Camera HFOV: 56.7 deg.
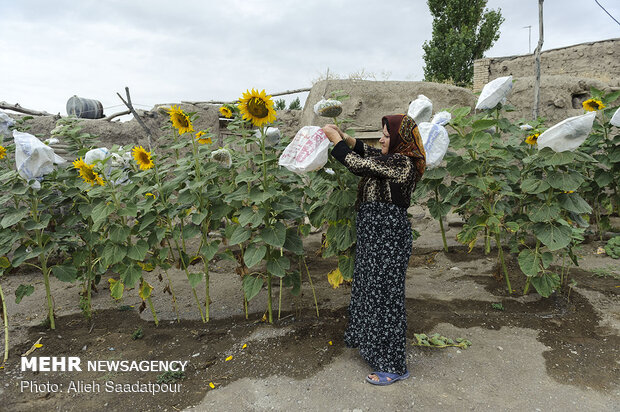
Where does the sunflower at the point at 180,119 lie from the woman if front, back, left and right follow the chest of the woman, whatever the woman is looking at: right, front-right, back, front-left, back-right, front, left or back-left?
front

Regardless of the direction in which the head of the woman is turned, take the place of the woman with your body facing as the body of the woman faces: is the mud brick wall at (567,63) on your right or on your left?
on your right

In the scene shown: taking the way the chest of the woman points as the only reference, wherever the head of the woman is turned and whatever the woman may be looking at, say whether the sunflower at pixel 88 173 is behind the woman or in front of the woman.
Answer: in front

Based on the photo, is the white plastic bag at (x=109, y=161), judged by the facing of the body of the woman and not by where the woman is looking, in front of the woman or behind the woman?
in front

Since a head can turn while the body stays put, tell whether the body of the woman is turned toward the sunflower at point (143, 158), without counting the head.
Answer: yes

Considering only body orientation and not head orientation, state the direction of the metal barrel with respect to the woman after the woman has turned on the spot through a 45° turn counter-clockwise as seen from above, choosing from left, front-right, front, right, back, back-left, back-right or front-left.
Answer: right

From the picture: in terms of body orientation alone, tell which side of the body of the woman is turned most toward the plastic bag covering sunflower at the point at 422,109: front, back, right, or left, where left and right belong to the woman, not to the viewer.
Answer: right

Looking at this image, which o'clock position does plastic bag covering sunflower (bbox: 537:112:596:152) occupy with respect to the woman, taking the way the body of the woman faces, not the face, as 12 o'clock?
The plastic bag covering sunflower is roughly at 5 o'clock from the woman.

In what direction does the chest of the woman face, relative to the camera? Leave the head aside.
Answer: to the viewer's left

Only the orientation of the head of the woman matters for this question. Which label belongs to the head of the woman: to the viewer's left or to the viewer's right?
to the viewer's left

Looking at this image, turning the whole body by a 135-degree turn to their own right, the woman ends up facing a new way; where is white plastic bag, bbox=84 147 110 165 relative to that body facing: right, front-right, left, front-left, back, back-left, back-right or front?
back-left

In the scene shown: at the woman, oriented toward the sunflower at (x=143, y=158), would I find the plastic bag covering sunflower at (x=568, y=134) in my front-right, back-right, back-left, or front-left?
back-right

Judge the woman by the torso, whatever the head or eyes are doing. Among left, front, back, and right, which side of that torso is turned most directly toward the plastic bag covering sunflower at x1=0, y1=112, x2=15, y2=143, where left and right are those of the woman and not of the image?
front

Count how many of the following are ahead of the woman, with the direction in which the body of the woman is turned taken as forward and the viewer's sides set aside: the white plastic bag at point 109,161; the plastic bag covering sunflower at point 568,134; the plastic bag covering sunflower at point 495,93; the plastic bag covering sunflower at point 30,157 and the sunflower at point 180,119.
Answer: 3
